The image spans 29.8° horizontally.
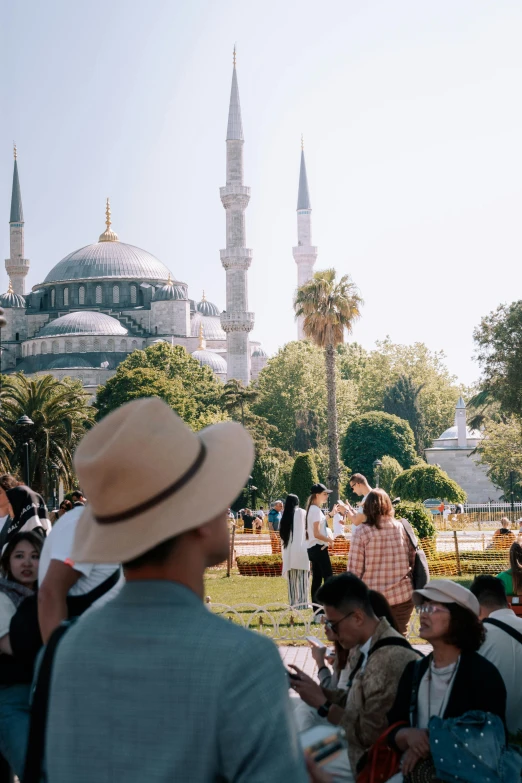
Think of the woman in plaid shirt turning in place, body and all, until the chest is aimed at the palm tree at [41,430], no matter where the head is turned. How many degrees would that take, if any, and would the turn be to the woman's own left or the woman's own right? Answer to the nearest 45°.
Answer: approximately 45° to the woman's own left

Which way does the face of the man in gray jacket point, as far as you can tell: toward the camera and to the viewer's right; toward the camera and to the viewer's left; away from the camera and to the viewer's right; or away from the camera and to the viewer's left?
away from the camera and to the viewer's right

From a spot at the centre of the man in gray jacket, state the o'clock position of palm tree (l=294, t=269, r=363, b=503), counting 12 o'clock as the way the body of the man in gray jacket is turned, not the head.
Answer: The palm tree is roughly at 11 o'clock from the man in gray jacket.

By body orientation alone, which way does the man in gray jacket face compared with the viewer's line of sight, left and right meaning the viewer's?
facing away from the viewer and to the right of the viewer

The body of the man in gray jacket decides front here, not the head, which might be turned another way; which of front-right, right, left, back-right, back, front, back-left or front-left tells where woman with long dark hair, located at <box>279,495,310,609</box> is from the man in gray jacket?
front-left

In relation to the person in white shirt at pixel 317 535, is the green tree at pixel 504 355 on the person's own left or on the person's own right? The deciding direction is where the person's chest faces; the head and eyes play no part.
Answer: on the person's own left

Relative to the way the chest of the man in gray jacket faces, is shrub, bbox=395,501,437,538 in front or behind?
in front

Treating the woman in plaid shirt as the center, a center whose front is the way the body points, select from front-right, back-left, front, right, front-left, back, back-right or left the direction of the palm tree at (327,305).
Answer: front

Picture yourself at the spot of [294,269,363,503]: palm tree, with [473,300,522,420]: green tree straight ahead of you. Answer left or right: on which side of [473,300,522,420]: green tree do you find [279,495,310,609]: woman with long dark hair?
right

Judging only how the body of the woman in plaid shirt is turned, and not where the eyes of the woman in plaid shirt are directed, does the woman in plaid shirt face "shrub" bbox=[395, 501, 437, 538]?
yes

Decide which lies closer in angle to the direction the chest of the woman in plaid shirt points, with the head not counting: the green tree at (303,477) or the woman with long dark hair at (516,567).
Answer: the green tree

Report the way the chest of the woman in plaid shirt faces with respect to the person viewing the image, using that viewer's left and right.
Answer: facing away from the viewer

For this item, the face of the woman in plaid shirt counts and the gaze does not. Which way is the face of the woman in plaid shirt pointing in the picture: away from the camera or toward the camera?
away from the camera
